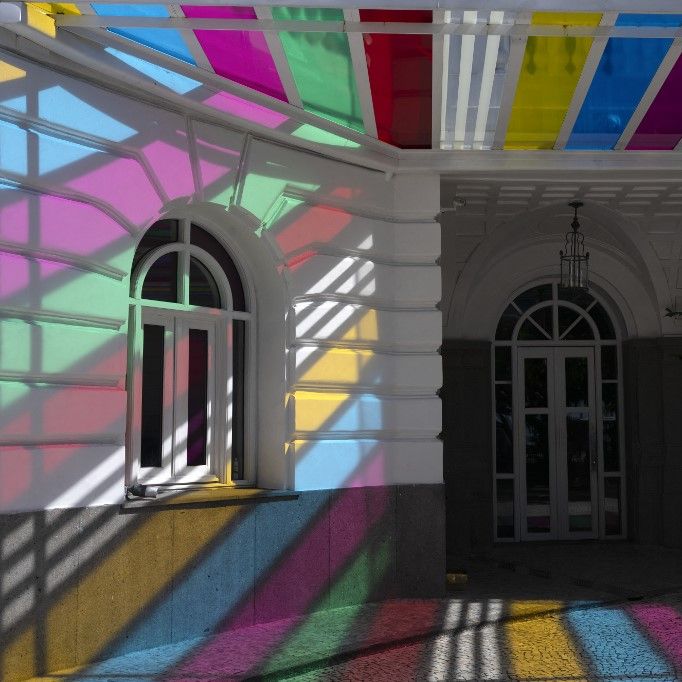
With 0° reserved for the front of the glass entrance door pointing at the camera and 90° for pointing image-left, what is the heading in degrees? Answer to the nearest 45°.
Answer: approximately 0°

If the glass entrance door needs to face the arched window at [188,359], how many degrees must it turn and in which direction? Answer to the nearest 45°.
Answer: approximately 45° to its right

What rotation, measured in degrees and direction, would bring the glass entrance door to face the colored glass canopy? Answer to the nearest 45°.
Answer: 0° — it already faces it
